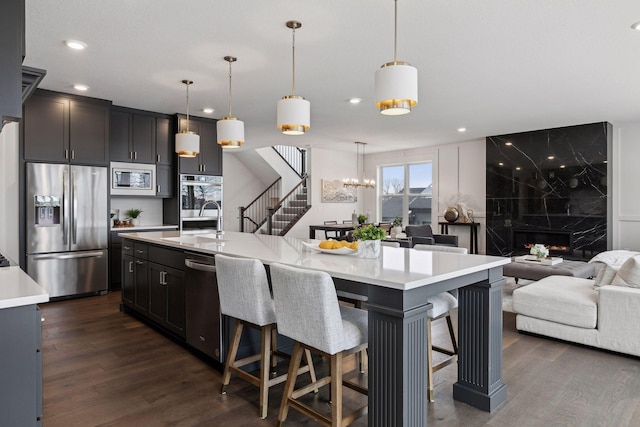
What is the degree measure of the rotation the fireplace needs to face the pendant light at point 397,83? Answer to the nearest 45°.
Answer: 0° — it already faces it

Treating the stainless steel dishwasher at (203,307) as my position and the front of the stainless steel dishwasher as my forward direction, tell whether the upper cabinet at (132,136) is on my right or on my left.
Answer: on my right

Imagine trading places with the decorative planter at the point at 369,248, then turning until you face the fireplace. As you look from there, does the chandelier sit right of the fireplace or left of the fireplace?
left

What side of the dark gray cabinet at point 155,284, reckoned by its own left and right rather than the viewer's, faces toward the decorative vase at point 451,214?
back

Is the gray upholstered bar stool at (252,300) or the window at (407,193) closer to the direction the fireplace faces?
the gray upholstered bar stool

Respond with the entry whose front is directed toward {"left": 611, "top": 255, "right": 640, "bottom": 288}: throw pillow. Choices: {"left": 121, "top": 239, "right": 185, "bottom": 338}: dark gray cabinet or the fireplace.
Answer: the fireplace

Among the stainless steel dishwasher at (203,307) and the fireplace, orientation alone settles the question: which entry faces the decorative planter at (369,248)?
the fireplace

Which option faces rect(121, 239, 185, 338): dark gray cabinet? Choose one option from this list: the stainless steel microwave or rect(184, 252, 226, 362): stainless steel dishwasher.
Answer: the stainless steel microwave

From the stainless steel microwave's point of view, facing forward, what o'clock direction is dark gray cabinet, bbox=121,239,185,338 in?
The dark gray cabinet is roughly at 12 o'clock from the stainless steel microwave.

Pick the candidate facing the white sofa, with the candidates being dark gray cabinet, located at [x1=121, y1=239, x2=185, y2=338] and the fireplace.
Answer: the fireplace

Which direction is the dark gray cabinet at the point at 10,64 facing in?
to the viewer's right

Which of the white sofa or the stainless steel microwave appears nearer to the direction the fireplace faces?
the white sofa
